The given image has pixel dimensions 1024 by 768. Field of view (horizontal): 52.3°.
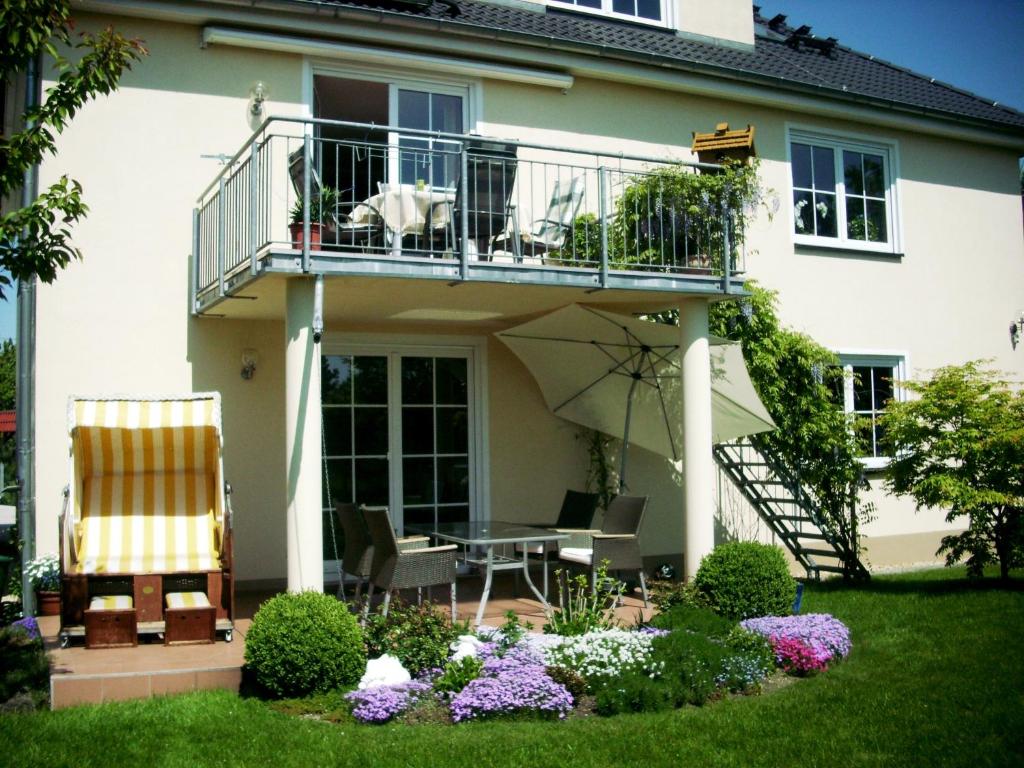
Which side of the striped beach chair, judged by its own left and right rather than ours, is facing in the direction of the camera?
front

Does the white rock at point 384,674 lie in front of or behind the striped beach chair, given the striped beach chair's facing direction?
in front

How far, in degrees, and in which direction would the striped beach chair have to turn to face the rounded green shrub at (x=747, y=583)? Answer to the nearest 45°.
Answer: approximately 45° to its left

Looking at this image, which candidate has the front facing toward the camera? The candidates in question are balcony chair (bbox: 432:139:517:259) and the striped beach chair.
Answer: the striped beach chair

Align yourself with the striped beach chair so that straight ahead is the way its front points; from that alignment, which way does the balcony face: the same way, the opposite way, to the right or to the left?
the same way

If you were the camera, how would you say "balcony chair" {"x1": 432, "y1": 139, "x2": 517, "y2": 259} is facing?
facing away from the viewer and to the left of the viewer

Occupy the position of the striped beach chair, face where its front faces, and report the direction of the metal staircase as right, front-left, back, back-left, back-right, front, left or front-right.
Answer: left

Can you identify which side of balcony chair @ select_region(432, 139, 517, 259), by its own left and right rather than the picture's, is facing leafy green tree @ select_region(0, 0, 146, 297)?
left

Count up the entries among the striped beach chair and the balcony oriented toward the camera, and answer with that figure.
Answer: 2

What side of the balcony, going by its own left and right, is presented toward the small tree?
left

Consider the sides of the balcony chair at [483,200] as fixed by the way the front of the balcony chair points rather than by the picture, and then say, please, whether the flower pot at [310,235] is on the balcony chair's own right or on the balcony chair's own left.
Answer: on the balcony chair's own left

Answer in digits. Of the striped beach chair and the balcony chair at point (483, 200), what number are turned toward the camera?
1

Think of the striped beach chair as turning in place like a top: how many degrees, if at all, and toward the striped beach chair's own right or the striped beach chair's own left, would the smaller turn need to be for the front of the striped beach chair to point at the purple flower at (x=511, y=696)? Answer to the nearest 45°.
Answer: approximately 45° to the striped beach chair's own left

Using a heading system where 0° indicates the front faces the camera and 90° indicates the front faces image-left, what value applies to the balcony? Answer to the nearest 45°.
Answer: approximately 0°

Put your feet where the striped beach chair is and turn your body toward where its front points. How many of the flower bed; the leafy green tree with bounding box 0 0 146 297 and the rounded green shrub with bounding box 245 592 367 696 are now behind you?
0
